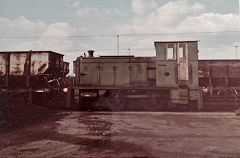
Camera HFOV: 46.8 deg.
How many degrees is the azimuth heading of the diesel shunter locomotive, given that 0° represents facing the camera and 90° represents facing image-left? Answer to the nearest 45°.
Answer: approximately 90°

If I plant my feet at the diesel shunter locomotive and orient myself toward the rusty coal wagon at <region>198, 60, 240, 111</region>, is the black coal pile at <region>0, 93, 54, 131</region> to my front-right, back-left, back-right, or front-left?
back-right

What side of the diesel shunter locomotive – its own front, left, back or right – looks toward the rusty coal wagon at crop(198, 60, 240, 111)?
back

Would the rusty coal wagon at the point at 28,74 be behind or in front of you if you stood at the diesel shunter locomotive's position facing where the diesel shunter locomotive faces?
in front

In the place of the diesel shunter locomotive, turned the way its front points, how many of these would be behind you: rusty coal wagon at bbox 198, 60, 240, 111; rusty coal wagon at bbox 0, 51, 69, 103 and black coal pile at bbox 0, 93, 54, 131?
1

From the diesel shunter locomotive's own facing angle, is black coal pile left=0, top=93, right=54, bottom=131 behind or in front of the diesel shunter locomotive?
in front

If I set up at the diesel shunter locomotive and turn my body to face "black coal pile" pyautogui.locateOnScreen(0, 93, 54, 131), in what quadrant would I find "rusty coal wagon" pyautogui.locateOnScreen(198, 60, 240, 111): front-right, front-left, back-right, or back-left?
back-left
